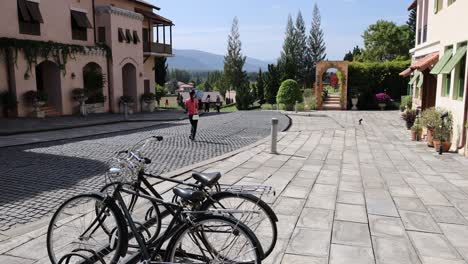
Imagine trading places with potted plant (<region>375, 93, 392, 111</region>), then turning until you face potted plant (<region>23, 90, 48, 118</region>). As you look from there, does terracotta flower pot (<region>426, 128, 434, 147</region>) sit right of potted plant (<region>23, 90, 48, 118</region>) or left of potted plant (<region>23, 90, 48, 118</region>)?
left

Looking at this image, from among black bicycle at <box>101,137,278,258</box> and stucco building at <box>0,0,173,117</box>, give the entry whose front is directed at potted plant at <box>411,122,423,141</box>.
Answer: the stucco building

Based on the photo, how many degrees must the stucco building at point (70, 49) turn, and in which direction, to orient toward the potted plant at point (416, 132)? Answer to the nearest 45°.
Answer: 0° — it already faces it

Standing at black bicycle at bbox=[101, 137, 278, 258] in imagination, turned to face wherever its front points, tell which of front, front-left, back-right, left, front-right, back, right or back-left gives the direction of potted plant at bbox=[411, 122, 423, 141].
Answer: back-right

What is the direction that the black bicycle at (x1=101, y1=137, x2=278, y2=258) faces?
to the viewer's left

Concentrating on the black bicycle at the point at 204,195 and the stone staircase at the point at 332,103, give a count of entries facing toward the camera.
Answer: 1

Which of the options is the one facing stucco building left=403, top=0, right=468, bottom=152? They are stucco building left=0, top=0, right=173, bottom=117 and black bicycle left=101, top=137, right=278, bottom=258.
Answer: stucco building left=0, top=0, right=173, bottom=117

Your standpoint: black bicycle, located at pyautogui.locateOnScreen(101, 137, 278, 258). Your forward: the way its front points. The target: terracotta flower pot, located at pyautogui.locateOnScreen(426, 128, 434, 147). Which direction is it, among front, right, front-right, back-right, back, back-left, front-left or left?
back-right

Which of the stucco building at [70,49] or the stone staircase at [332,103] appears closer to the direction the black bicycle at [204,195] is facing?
the stucco building

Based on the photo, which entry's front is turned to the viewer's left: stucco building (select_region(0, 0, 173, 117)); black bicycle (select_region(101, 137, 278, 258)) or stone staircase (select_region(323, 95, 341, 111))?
the black bicycle

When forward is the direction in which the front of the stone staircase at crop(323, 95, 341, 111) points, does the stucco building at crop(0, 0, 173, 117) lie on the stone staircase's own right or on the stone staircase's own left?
on the stone staircase's own right
